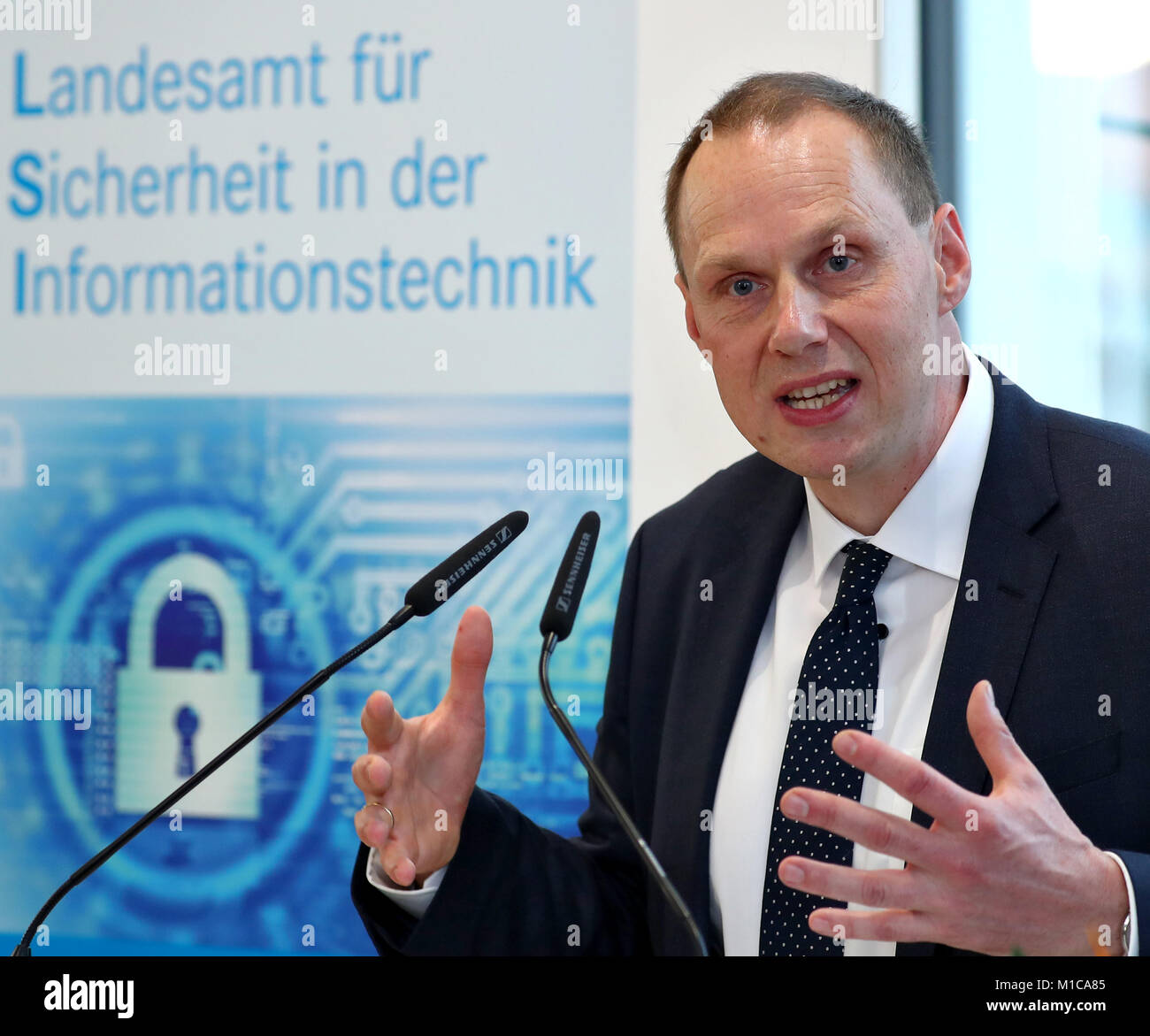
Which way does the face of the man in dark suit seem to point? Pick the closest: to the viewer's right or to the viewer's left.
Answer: to the viewer's left

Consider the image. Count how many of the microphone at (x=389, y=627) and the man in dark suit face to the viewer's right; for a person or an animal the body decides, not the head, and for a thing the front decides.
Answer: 1

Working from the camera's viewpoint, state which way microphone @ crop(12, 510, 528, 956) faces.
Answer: facing to the right of the viewer
